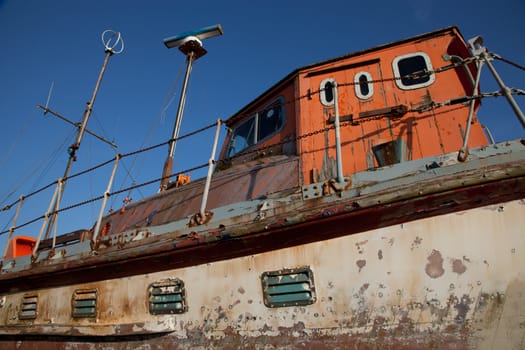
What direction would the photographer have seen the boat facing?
facing away from the viewer and to the left of the viewer
